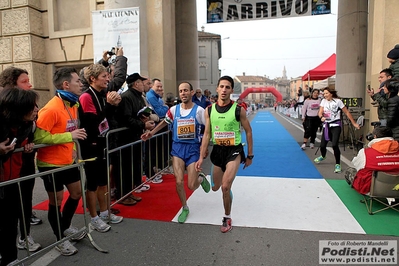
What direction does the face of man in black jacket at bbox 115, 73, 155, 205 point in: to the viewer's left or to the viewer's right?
to the viewer's right

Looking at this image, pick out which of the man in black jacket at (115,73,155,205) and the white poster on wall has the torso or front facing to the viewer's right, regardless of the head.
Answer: the man in black jacket

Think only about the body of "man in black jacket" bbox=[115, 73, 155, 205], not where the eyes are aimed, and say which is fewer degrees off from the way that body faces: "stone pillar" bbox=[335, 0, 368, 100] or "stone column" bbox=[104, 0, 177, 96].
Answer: the stone pillar

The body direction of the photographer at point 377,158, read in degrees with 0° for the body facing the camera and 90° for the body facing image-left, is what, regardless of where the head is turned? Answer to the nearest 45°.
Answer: approximately 135°

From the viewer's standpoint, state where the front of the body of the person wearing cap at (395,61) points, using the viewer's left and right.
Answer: facing to the left of the viewer

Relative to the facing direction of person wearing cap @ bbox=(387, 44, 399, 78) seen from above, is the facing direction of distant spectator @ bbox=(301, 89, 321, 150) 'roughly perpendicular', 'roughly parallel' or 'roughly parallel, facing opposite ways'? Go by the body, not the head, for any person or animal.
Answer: roughly perpendicular

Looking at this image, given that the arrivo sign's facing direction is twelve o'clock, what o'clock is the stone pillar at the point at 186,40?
The stone pillar is roughly at 2 o'clock from the arrivo sign.

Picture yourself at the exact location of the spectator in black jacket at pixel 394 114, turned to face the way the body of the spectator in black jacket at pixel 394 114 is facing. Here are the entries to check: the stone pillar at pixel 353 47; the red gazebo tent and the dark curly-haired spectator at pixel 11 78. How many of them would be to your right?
2

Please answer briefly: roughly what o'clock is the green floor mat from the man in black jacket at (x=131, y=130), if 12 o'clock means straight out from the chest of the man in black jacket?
The green floor mat is roughly at 1 o'clock from the man in black jacket.

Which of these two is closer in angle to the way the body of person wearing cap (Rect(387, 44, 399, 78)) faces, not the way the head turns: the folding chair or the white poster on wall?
the white poster on wall
